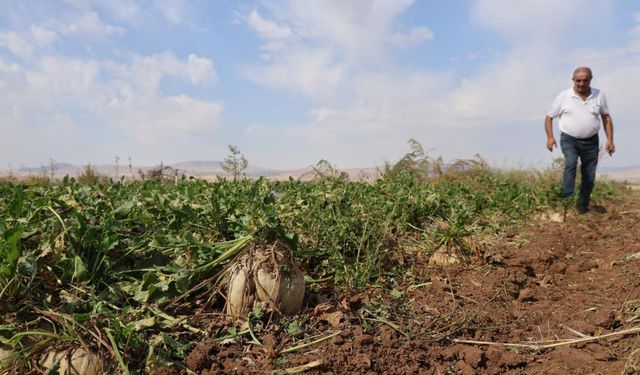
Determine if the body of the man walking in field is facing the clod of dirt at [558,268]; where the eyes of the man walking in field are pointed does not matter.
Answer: yes

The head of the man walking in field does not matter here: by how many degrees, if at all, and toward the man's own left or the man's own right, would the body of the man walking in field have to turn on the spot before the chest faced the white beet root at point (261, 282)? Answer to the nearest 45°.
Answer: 0° — they already face it

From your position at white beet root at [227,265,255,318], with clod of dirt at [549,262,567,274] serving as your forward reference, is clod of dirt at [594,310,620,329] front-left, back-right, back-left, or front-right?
front-right

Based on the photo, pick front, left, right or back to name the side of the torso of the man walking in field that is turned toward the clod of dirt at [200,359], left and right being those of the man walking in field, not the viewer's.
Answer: front

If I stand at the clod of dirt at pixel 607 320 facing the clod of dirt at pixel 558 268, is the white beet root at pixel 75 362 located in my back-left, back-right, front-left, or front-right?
back-left

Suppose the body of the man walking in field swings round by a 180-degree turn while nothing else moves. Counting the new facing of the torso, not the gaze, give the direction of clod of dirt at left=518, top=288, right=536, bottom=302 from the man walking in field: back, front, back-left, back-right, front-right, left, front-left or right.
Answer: back

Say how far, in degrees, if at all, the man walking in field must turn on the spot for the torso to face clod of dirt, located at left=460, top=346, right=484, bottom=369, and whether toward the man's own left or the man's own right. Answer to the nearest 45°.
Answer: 0° — they already face it

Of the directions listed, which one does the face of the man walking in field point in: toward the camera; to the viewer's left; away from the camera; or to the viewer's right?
toward the camera

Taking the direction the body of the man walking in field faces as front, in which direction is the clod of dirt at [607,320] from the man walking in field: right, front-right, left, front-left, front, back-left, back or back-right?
front

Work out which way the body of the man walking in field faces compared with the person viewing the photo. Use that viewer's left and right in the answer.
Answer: facing the viewer
